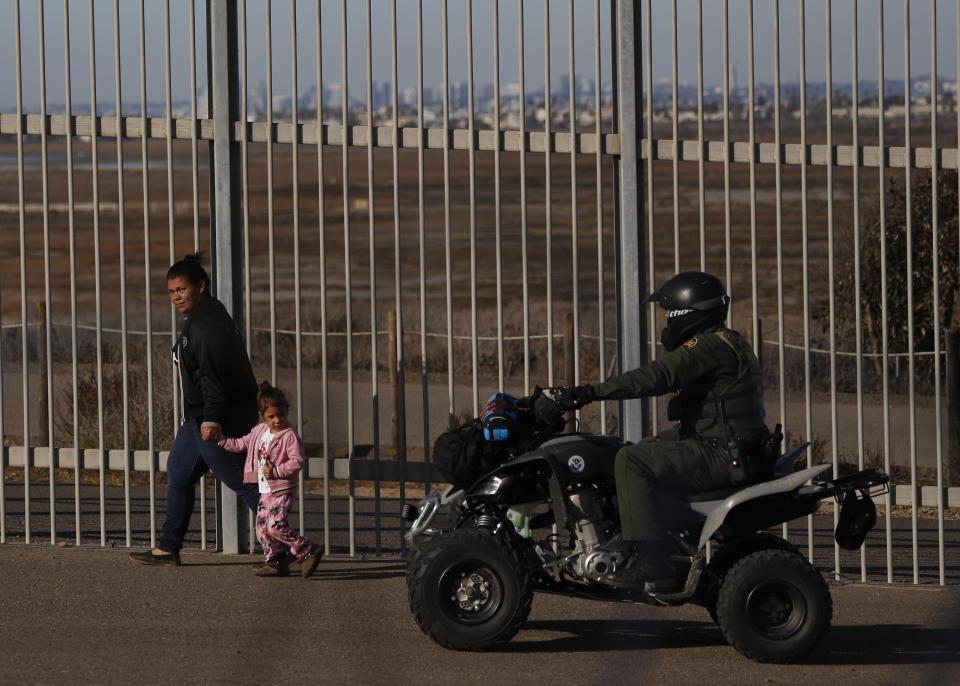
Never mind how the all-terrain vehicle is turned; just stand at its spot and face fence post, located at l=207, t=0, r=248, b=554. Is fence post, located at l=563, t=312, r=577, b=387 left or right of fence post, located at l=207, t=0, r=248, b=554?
right

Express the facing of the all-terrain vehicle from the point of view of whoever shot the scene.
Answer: facing to the left of the viewer

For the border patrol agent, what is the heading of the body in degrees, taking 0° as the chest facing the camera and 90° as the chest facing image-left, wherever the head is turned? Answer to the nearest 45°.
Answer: approximately 90°

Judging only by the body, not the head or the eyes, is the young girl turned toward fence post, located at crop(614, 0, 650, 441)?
no

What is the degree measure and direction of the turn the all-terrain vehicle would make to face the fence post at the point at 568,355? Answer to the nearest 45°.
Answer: approximately 90° to its right

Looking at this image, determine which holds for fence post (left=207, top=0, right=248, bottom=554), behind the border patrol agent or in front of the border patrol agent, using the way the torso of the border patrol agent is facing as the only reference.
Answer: in front

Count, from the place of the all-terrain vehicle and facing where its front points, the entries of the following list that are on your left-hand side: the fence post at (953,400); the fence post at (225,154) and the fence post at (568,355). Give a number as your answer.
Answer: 0

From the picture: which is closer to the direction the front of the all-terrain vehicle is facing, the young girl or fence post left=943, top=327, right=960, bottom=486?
the young girl

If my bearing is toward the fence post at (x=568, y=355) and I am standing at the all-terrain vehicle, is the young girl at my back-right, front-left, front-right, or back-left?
front-left

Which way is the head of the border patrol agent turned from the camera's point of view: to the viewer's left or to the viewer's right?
to the viewer's left

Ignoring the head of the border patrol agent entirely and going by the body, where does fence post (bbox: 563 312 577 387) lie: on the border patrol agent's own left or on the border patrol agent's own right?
on the border patrol agent's own right

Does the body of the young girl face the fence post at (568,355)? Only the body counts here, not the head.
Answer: no

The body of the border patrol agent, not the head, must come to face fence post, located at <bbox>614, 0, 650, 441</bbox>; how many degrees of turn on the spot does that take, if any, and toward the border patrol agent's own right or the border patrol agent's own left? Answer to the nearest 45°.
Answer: approximately 90° to the border patrol agent's own right
